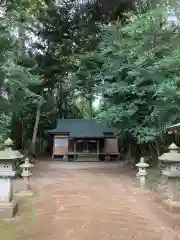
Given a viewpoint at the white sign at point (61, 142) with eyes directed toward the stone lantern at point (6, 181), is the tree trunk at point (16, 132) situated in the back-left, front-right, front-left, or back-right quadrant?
front-right

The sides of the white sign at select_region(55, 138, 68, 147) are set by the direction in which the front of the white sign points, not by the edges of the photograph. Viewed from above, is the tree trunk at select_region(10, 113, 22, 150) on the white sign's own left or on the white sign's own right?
on the white sign's own right

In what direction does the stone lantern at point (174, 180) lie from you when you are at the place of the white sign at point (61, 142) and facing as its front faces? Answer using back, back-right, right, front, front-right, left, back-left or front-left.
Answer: front

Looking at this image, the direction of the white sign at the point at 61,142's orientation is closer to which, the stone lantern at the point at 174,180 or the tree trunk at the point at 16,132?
the stone lantern

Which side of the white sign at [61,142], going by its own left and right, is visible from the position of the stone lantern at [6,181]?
front

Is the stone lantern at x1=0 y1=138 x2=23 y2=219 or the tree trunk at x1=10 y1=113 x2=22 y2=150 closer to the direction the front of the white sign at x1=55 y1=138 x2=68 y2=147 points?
the stone lantern
